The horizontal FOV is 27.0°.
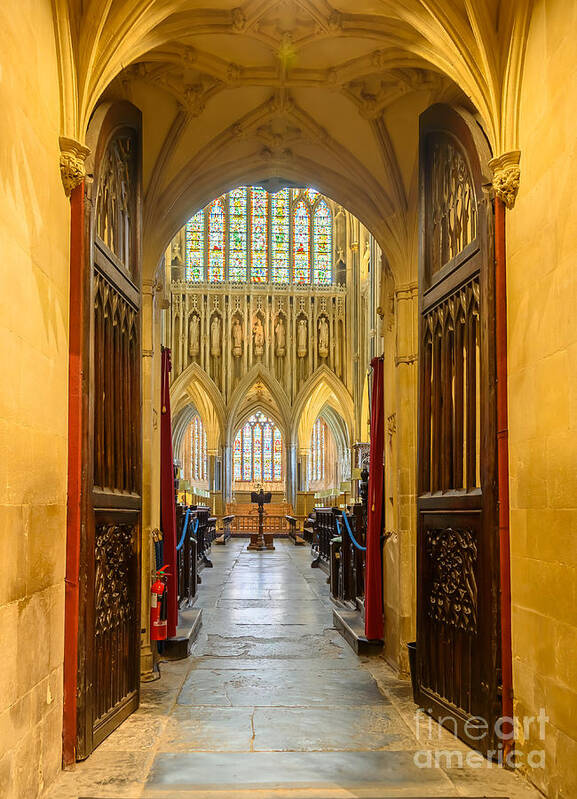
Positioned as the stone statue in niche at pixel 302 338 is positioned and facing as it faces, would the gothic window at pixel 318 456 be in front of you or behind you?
behind

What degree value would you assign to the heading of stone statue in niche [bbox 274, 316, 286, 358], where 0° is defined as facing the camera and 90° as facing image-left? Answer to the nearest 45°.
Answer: approximately 0°

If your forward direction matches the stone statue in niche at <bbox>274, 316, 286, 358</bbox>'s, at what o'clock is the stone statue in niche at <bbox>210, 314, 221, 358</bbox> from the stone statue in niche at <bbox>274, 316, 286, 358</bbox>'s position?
the stone statue in niche at <bbox>210, 314, 221, 358</bbox> is roughly at 3 o'clock from the stone statue in niche at <bbox>274, 316, 286, 358</bbox>.

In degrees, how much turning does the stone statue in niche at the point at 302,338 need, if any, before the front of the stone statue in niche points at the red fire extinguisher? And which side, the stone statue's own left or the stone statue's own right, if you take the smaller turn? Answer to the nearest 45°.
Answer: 0° — it already faces it

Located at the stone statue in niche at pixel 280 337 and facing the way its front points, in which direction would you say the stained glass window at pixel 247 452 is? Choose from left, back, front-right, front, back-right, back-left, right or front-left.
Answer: back

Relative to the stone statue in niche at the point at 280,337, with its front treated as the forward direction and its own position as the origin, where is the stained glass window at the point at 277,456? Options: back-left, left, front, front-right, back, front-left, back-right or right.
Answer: back
